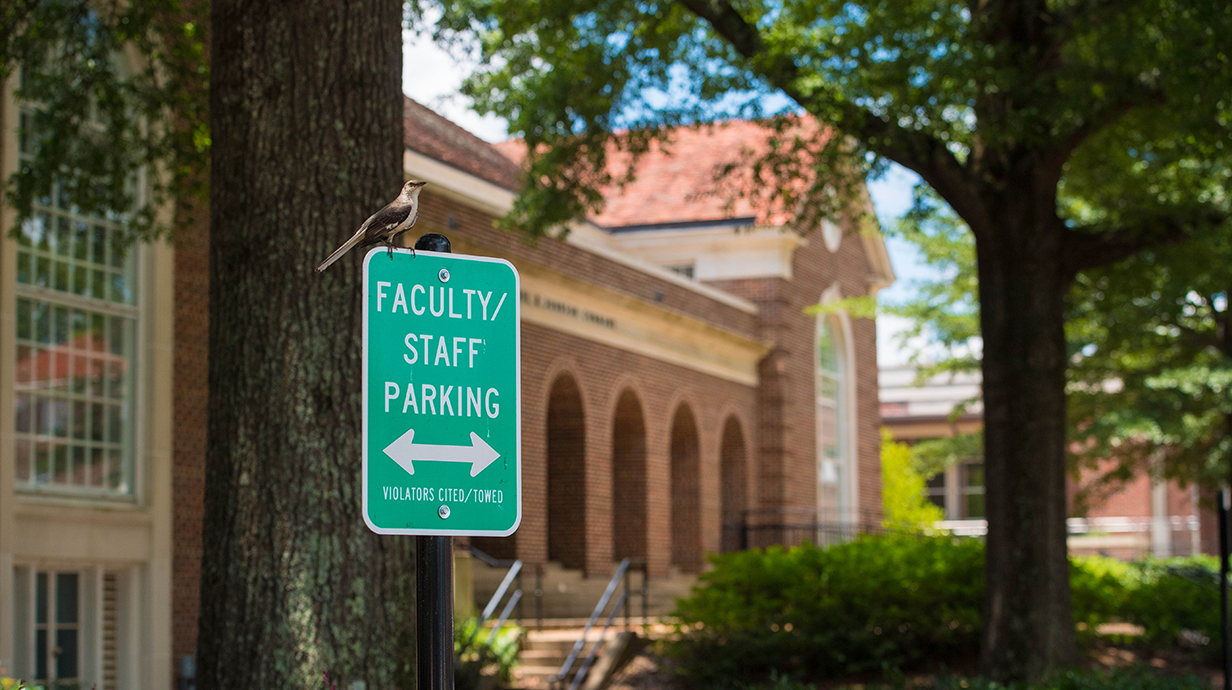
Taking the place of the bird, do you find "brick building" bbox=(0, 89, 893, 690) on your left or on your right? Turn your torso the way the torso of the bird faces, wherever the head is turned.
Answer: on your left

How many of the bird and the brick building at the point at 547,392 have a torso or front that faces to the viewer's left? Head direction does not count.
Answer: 0

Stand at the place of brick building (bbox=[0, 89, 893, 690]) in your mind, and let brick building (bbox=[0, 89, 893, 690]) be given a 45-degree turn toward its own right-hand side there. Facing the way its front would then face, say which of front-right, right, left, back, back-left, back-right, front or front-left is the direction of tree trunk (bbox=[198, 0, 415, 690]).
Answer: front

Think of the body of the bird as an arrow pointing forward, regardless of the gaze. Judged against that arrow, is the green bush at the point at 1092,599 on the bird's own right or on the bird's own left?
on the bird's own left

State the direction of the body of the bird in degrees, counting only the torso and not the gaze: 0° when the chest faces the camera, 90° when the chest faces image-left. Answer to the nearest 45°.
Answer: approximately 270°

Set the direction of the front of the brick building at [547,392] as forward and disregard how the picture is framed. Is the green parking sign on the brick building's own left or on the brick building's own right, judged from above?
on the brick building's own right

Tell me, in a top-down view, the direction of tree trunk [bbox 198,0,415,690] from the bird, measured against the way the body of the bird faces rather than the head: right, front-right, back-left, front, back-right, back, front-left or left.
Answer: left

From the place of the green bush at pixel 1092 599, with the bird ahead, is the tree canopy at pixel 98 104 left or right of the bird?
right

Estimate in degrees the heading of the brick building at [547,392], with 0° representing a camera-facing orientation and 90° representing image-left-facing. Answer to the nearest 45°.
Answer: approximately 315°
